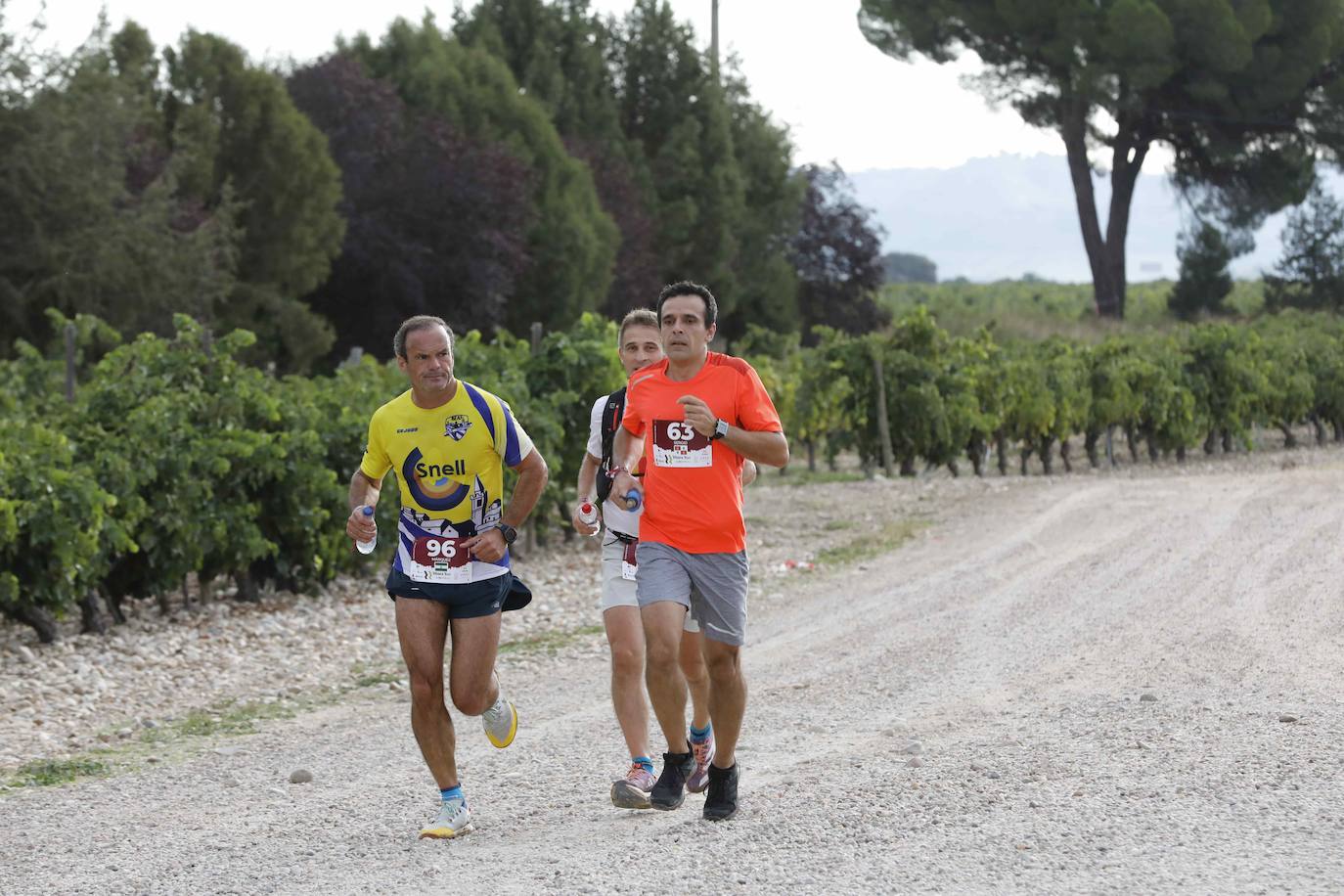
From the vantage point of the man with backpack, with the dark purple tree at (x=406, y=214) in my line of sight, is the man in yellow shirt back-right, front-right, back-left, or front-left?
back-left

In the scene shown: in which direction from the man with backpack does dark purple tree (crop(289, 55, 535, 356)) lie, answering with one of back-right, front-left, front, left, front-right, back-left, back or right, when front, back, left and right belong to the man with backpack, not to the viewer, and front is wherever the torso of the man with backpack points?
back

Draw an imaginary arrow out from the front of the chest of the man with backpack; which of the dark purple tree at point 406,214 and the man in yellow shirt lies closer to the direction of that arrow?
the man in yellow shirt

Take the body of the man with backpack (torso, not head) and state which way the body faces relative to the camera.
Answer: toward the camera

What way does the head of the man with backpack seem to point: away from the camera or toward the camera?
toward the camera

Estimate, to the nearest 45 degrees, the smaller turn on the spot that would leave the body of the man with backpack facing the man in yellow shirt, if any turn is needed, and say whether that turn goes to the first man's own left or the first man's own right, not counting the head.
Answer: approximately 45° to the first man's own right

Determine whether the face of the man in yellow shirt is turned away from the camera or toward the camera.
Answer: toward the camera
